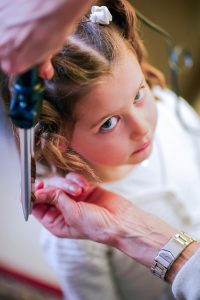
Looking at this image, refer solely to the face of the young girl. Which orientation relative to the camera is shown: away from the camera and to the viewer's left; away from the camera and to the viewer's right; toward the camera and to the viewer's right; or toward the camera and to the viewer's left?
toward the camera and to the viewer's right

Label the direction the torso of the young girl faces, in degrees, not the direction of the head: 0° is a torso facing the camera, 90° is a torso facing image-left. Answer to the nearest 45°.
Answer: approximately 315°
